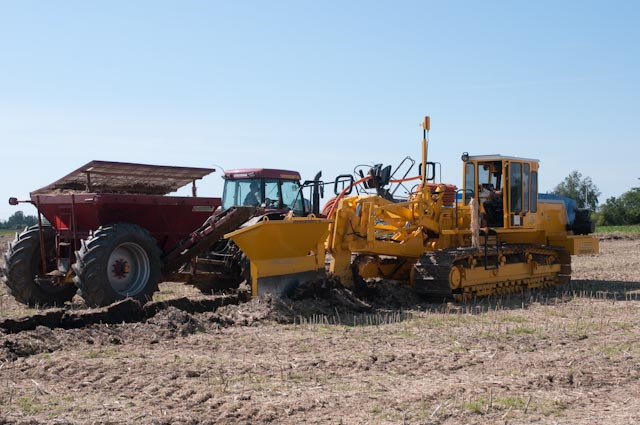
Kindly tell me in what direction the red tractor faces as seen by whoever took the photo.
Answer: facing away from the viewer and to the right of the viewer

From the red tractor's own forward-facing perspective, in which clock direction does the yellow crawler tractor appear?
The yellow crawler tractor is roughly at 1 o'clock from the red tractor.
